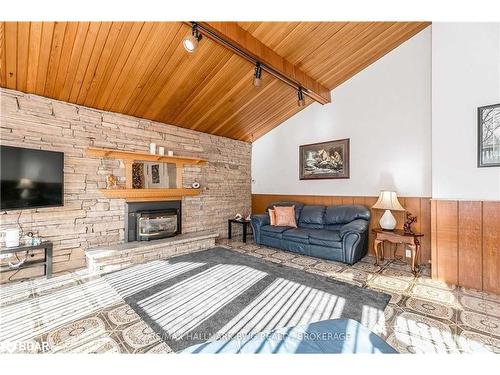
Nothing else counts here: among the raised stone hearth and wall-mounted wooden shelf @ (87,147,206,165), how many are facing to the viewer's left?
0

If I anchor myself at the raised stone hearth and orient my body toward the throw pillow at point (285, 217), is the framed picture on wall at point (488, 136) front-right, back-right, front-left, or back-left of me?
front-right

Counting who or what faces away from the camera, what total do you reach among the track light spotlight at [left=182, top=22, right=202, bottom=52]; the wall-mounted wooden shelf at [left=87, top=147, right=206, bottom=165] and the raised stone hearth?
0

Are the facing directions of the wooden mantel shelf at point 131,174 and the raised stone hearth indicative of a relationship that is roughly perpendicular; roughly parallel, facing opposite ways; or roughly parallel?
roughly parallel

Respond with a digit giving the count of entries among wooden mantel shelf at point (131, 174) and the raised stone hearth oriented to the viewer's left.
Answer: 0

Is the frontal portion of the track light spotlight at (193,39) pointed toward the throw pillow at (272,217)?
no

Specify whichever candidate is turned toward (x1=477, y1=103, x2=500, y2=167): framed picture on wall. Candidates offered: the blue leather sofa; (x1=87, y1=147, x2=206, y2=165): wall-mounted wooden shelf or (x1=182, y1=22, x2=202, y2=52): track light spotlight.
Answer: the wall-mounted wooden shelf

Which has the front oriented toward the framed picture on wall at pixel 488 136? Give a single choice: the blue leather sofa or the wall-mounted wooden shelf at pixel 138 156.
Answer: the wall-mounted wooden shelf

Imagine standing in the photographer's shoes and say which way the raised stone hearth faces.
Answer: facing the viewer and to the right of the viewer

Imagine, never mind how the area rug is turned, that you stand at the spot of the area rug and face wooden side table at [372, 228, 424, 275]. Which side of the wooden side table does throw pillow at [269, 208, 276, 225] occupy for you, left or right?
left

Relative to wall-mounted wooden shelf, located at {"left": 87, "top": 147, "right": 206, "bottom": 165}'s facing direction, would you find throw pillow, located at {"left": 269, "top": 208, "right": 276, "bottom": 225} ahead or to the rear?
ahead

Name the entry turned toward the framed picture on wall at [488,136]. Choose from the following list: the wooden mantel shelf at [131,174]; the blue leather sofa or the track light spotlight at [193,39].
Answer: the wooden mantel shelf

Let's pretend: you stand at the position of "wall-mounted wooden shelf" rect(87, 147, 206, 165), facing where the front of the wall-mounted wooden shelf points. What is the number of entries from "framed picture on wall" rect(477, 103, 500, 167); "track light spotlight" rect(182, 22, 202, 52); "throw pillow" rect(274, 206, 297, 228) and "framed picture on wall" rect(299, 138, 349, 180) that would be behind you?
0

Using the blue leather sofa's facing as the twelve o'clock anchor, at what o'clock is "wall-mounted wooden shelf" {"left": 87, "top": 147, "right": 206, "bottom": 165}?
The wall-mounted wooden shelf is roughly at 1 o'clock from the blue leather sofa.

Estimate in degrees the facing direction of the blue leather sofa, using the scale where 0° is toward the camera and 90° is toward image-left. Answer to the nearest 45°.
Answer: approximately 45°

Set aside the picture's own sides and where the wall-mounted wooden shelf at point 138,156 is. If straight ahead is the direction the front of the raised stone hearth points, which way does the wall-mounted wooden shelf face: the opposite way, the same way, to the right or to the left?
the same way

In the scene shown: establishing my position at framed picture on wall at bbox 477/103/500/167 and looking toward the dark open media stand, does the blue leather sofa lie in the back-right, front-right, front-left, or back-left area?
front-right

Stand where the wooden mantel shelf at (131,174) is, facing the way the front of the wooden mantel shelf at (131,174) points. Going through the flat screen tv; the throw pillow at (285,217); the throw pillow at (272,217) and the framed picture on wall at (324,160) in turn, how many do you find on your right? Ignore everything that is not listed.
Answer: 1
